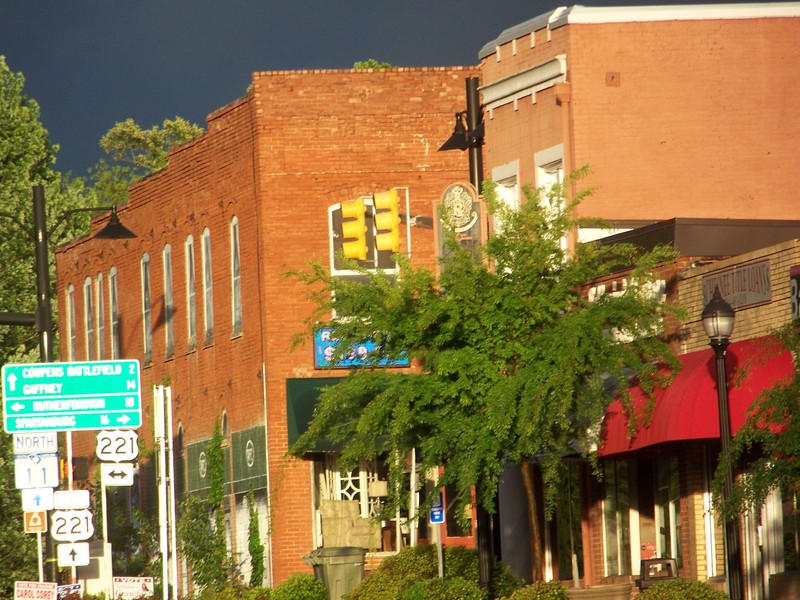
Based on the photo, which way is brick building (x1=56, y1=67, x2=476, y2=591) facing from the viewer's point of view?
toward the camera

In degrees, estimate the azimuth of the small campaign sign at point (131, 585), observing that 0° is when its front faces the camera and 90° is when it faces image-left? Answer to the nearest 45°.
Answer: approximately 0°

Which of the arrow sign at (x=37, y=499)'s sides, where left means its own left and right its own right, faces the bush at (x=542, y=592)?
left

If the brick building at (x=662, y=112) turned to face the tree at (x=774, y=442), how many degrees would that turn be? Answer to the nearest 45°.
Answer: approximately 45° to its left

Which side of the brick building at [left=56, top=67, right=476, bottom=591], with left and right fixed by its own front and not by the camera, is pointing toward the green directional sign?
front

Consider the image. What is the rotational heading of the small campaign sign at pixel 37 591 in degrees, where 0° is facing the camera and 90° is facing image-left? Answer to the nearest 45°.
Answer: approximately 0°

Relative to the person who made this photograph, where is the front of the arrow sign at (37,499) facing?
facing the viewer

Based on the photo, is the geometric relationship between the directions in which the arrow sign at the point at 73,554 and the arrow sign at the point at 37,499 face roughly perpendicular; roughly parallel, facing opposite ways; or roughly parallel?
roughly parallel

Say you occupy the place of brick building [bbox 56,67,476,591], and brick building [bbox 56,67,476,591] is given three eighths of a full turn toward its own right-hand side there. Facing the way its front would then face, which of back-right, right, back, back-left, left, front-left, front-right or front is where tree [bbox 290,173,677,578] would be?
back-left

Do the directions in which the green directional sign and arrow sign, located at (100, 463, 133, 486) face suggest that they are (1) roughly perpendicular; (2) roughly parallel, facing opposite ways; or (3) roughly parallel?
roughly parallel

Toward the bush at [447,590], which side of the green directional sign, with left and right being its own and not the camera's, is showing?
left
